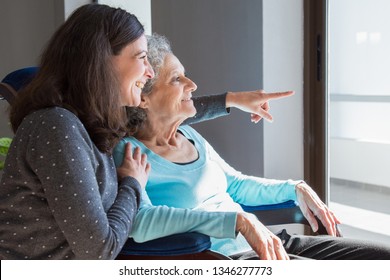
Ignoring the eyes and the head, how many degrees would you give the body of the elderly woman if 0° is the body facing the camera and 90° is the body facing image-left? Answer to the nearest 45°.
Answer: approximately 315°

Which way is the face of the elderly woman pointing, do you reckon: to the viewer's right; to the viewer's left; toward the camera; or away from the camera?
to the viewer's right
